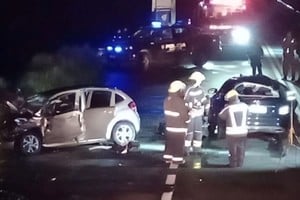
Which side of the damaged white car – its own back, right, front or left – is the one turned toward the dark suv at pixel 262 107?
back

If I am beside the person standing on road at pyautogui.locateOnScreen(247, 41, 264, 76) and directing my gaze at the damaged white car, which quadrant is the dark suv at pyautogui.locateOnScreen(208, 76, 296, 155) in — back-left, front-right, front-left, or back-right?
front-left

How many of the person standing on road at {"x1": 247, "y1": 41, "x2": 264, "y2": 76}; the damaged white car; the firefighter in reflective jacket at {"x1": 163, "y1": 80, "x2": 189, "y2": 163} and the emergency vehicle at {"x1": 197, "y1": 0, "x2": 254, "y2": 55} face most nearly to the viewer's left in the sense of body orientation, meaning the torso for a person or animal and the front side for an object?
1

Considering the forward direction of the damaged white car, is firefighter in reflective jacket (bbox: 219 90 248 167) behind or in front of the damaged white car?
behind

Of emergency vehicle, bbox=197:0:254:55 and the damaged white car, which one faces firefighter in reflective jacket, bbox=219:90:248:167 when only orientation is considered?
the emergency vehicle

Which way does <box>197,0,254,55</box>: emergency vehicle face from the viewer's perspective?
toward the camera

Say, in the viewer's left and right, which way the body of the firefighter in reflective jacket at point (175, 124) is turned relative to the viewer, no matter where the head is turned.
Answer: facing away from the viewer and to the right of the viewer

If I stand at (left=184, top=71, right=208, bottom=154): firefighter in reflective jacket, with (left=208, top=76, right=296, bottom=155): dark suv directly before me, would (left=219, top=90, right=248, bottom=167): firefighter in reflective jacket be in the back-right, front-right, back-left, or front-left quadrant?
front-right

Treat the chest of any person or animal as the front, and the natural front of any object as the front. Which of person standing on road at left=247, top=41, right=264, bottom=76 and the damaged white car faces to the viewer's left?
the damaged white car
